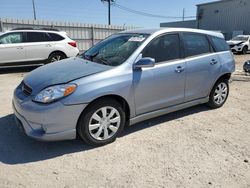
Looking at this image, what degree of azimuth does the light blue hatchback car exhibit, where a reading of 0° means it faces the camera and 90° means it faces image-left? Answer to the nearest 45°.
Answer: approximately 45°

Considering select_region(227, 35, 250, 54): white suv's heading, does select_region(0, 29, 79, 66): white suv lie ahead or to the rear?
ahead

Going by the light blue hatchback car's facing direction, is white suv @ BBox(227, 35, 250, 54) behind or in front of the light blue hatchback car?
behind

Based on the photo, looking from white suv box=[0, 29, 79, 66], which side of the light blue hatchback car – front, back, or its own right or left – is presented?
right

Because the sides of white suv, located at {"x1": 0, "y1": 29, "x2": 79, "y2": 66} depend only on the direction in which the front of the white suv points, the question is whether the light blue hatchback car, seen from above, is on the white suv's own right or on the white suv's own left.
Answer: on the white suv's own left

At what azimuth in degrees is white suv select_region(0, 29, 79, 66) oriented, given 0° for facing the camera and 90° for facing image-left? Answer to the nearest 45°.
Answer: approximately 90°

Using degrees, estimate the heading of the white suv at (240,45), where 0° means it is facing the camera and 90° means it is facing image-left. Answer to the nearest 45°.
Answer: approximately 45°
